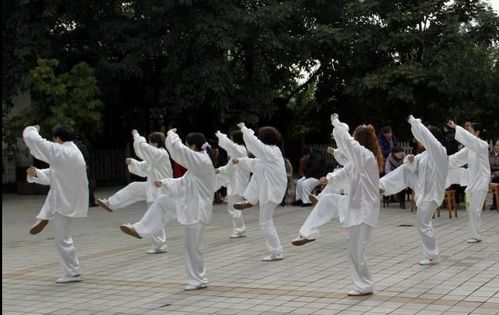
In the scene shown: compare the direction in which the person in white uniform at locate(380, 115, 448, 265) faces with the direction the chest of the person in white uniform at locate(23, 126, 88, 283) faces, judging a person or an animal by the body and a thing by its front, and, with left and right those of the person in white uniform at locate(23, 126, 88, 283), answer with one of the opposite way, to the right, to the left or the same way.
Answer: the same way

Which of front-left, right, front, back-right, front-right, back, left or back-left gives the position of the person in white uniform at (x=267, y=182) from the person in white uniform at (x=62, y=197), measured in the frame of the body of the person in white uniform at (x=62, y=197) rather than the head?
back-right

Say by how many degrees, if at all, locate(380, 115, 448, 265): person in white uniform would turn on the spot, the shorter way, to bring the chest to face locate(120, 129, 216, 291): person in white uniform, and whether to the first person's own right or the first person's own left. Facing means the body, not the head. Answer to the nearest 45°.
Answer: approximately 45° to the first person's own left

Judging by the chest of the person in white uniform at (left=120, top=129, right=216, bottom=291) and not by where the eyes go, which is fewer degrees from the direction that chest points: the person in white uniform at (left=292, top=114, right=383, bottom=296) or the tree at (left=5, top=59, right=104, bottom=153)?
the tree

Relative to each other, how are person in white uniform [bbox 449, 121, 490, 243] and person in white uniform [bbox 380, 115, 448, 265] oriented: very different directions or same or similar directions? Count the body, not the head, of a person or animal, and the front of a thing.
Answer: same or similar directions

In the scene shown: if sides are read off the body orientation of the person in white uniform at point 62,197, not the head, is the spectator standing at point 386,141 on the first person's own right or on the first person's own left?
on the first person's own right

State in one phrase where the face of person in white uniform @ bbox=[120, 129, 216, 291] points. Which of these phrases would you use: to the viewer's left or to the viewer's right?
to the viewer's left

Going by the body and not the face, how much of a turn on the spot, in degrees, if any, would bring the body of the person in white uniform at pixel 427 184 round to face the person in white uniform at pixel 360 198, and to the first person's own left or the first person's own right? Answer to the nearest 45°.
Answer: approximately 90° to the first person's own left

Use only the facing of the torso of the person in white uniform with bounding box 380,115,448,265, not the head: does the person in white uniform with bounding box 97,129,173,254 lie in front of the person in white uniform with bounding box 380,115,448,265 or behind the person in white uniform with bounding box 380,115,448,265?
in front

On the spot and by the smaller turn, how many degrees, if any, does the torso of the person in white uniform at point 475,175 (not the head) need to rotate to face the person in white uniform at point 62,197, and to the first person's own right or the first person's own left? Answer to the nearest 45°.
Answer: approximately 45° to the first person's own left

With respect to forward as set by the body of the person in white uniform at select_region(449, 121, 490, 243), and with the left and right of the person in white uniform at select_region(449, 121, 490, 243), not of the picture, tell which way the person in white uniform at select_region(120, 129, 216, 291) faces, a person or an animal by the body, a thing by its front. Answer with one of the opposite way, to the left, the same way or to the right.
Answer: the same way
